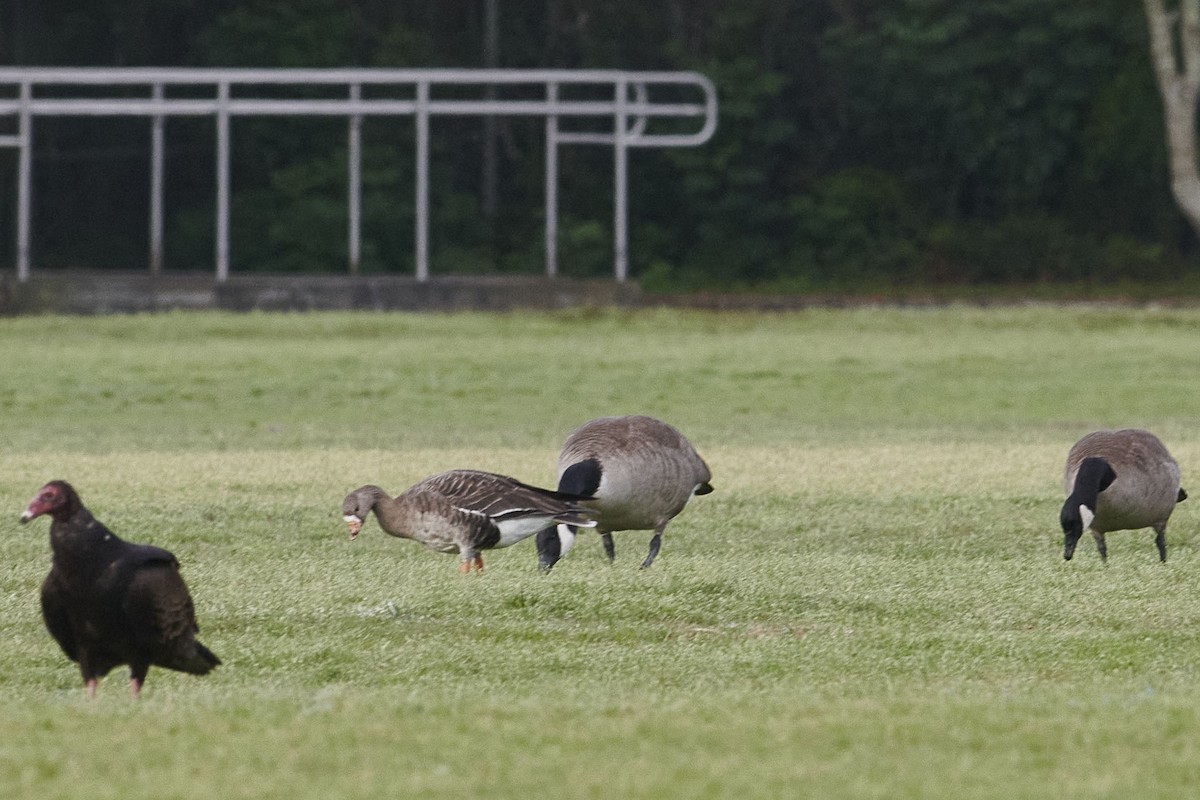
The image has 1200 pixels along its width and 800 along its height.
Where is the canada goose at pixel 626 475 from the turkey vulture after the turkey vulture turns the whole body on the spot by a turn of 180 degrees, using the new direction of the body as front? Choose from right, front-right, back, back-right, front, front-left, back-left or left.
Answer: front

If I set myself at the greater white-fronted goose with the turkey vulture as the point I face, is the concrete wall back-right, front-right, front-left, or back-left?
back-right

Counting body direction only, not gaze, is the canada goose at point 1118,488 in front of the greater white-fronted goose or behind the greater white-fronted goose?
behind

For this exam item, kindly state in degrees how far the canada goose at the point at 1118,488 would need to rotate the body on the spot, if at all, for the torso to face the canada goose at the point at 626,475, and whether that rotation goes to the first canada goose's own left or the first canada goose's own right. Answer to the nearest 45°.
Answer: approximately 45° to the first canada goose's own right

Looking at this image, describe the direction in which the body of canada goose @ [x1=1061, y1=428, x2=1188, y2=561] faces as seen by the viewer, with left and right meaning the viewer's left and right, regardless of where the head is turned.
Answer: facing the viewer and to the left of the viewer

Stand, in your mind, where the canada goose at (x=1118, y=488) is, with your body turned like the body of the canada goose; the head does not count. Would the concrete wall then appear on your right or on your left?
on your right

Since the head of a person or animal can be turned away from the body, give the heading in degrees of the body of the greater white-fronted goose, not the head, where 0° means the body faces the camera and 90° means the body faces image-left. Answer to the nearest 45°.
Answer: approximately 90°

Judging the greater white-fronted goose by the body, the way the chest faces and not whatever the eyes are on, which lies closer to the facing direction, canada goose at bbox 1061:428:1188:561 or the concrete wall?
the concrete wall

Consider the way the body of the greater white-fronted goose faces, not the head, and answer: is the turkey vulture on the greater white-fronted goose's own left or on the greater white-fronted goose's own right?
on the greater white-fronted goose's own left

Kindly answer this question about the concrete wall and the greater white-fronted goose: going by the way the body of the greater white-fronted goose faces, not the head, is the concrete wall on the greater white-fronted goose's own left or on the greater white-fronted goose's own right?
on the greater white-fronted goose's own right

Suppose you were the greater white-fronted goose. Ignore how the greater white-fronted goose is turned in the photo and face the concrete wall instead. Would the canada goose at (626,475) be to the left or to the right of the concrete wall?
right
